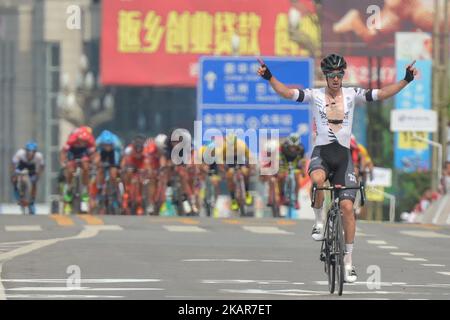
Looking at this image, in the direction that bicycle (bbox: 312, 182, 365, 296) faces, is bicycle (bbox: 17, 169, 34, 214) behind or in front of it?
behind

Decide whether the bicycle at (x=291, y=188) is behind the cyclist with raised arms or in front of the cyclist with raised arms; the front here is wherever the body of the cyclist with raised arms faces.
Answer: behind

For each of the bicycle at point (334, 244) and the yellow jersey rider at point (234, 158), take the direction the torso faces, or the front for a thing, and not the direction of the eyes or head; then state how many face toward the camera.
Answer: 2

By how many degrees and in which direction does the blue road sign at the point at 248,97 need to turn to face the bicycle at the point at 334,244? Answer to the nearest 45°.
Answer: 0° — it already faces it

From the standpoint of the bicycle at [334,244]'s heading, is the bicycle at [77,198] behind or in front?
behind

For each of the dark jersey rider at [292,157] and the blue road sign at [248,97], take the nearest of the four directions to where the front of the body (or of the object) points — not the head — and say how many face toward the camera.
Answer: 2

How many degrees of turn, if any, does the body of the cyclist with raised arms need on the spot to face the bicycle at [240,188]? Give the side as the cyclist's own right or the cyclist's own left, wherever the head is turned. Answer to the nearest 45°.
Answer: approximately 180°

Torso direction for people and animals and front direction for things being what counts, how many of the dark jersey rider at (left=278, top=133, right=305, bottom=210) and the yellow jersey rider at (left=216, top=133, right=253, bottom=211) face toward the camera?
2

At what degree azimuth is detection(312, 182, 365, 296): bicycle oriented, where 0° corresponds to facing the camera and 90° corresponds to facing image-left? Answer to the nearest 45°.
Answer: approximately 0°
